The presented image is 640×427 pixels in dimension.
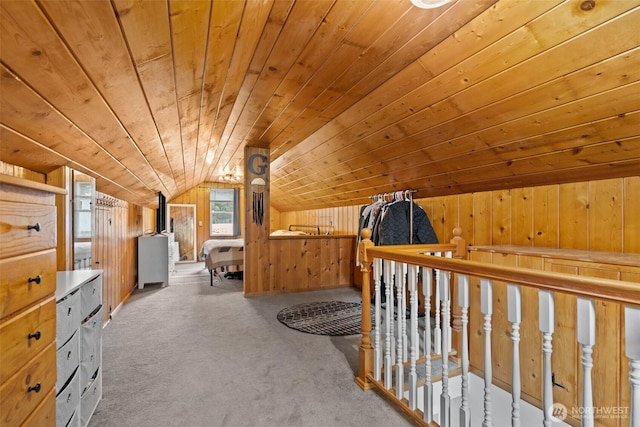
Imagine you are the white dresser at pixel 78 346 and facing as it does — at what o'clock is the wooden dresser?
The wooden dresser is roughly at 2 o'clock from the white dresser.

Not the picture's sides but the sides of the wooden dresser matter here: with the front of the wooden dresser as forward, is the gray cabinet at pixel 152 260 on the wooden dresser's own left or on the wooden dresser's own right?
on the wooden dresser's own left

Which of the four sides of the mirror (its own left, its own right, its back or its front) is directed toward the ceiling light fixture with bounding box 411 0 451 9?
front

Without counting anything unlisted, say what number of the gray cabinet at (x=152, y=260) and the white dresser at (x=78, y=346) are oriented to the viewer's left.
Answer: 0

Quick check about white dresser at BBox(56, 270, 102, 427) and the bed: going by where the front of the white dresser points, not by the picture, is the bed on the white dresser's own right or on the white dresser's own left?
on the white dresser's own left

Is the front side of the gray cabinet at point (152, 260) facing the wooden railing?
no

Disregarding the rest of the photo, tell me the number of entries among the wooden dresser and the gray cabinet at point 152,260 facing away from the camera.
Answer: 0

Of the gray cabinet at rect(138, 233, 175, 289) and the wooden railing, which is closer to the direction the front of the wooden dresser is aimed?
the wooden railing

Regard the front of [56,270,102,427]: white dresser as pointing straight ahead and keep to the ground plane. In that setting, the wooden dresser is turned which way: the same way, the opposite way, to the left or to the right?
the same way

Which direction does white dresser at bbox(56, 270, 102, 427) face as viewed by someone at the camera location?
facing the viewer and to the right of the viewer

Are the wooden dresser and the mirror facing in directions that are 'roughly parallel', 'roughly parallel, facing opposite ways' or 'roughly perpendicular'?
roughly parallel

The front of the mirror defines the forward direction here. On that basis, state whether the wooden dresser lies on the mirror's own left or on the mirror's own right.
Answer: on the mirror's own right

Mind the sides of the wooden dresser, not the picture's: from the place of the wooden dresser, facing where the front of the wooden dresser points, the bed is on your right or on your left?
on your left

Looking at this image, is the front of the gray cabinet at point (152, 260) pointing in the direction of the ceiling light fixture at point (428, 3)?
no
